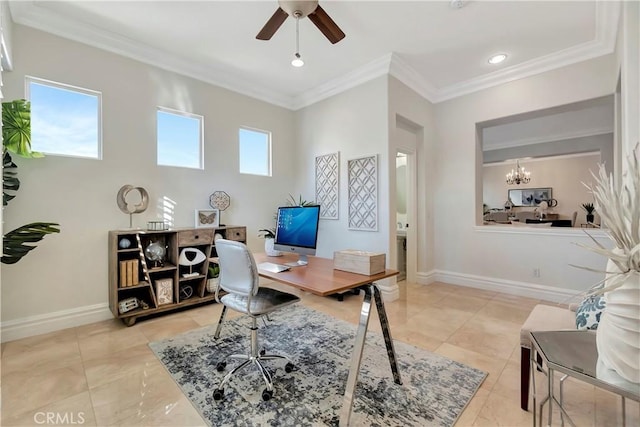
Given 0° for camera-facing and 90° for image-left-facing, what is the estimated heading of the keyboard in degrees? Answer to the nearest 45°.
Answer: approximately 45°

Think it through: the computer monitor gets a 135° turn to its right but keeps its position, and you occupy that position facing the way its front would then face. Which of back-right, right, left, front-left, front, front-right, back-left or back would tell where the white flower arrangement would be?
back-right

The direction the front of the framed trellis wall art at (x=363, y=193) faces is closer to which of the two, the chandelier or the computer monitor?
the computer monitor

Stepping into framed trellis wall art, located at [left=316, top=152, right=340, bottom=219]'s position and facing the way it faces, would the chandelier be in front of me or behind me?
behind

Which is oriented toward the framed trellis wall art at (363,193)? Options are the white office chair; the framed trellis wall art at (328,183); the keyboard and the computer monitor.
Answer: the white office chair

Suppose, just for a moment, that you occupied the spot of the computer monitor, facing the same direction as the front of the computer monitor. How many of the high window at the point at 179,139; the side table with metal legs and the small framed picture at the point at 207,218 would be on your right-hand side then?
2

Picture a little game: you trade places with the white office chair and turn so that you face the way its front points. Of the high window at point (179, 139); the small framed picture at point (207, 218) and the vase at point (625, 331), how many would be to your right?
1

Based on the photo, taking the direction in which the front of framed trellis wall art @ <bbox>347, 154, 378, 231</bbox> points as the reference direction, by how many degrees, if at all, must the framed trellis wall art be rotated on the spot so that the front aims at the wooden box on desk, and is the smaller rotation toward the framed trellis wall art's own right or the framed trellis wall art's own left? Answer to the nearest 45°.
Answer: approximately 45° to the framed trellis wall art's own left

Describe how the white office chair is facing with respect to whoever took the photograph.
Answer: facing away from the viewer and to the right of the viewer

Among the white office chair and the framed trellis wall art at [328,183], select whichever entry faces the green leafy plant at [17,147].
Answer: the framed trellis wall art

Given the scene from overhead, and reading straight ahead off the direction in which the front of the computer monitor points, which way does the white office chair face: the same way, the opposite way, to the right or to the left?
the opposite way
